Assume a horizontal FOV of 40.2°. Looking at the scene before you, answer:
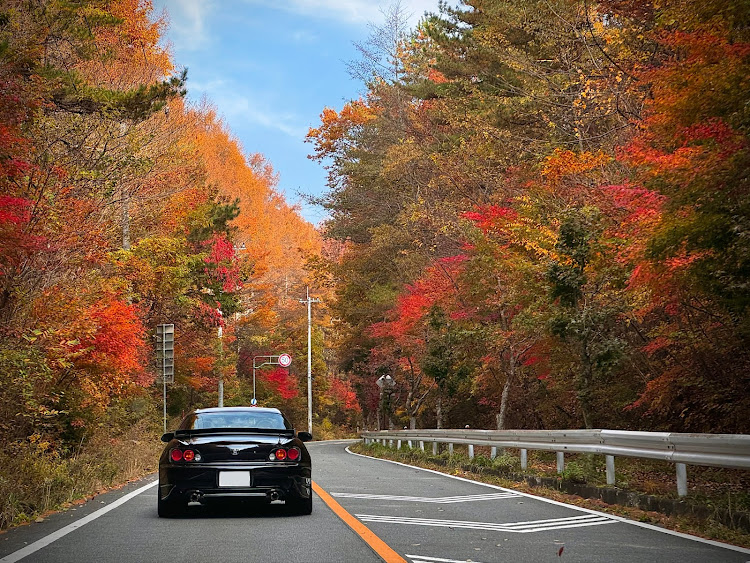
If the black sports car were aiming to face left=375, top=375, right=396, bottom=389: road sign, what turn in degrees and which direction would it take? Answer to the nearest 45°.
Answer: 0° — it already faces it

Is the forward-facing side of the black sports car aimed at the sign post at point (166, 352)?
yes

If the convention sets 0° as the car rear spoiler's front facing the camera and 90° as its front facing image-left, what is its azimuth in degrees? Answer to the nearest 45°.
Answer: approximately 180°

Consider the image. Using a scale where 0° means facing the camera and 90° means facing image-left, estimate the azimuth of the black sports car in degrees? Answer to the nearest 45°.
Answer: approximately 180°
